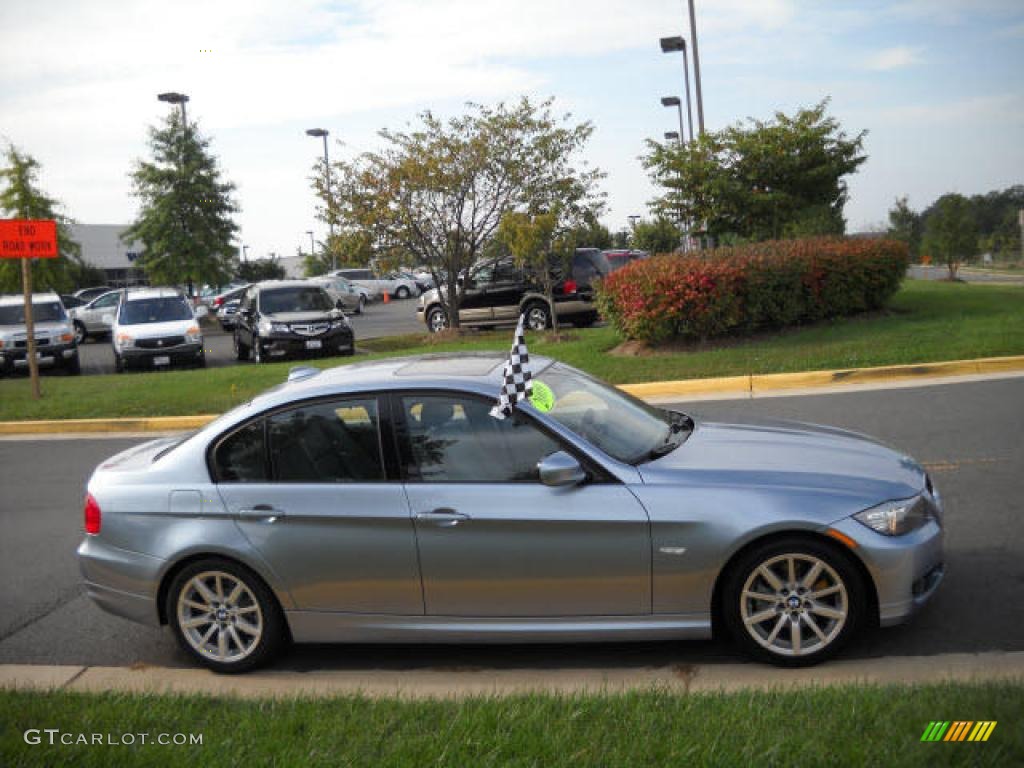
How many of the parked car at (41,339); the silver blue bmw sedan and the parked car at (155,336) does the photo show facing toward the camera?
2

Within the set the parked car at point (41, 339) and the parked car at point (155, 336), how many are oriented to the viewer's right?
0

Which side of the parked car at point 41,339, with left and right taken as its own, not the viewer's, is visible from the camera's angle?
front

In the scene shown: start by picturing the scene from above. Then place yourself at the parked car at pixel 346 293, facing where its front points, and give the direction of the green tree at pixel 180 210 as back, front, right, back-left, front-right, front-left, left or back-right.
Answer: right

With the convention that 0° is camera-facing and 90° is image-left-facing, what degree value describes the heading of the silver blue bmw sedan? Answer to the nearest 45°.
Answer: approximately 270°

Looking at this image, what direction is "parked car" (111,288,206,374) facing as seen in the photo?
toward the camera

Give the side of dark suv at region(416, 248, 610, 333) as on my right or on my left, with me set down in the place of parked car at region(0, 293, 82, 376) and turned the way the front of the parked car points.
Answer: on my left

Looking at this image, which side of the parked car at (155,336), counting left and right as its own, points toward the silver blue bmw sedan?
front

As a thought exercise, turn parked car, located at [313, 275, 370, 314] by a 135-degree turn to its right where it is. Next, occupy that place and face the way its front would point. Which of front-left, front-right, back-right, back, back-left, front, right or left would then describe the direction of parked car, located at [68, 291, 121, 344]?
front-left

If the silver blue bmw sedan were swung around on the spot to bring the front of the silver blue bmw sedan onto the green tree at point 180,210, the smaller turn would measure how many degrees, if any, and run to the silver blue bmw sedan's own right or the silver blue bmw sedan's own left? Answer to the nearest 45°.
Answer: approximately 90° to the silver blue bmw sedan's own left

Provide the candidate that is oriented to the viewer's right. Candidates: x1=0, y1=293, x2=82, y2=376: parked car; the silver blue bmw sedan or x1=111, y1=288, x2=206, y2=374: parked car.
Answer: the silver blue bmw sedan
